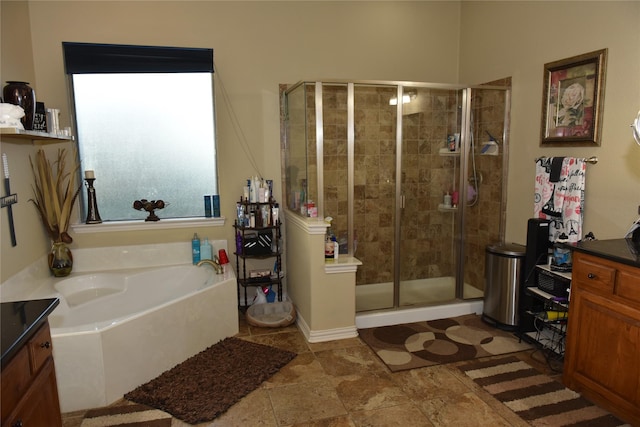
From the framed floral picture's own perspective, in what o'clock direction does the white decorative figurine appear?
The white decorative figurine is roughly at 12 o'clock from the framed floral picture.

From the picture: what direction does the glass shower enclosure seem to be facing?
toward the camera

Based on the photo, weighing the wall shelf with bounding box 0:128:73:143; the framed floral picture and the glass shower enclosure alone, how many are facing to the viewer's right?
1

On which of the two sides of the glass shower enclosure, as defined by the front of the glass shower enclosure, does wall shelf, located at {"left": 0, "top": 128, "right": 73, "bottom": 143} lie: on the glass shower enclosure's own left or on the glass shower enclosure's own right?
on the glass shower enclosure's own right

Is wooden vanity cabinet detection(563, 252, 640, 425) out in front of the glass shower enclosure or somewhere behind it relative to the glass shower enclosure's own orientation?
in front

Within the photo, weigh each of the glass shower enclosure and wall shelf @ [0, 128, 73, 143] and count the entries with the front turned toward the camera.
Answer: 1

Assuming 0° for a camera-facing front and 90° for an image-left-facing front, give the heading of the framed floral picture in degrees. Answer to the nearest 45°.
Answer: approximately 45°

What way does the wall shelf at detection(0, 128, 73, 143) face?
to the viewer's right

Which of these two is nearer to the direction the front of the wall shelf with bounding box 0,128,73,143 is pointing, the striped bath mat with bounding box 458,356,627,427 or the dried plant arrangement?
the striped bath mat

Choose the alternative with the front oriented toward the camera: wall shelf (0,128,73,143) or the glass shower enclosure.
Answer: the glass shower enclosure

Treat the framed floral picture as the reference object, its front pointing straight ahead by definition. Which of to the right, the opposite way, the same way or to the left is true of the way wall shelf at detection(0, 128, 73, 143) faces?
the opposite way

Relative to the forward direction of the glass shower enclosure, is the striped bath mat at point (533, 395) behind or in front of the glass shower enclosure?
in front

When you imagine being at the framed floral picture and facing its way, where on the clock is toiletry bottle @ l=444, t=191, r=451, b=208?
The toiletry bottle is roughly at 2 o'clock from the framed floral picture.
